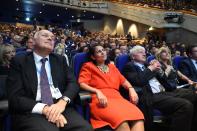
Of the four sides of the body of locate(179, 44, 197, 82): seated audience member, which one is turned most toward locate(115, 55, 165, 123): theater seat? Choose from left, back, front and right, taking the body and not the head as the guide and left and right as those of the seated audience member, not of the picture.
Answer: right

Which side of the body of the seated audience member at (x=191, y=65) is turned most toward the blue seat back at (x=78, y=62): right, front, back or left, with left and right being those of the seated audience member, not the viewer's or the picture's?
right

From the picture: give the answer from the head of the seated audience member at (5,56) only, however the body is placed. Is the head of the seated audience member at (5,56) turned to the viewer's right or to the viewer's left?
to the viewer's right

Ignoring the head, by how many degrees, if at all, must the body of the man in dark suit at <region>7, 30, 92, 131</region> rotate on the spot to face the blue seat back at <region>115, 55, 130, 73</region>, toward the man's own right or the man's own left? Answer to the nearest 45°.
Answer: approximately 90° to the man's own left

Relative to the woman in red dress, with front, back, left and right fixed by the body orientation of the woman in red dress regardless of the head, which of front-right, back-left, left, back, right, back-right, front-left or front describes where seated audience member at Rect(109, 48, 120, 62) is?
back-left

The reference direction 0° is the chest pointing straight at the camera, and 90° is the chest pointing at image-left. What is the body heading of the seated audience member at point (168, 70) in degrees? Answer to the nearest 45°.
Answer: approximately 315°

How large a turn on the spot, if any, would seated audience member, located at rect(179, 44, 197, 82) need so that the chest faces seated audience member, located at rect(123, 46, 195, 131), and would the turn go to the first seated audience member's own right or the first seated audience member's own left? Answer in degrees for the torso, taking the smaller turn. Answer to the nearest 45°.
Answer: approximately 45° to the first seated audience member's own right
